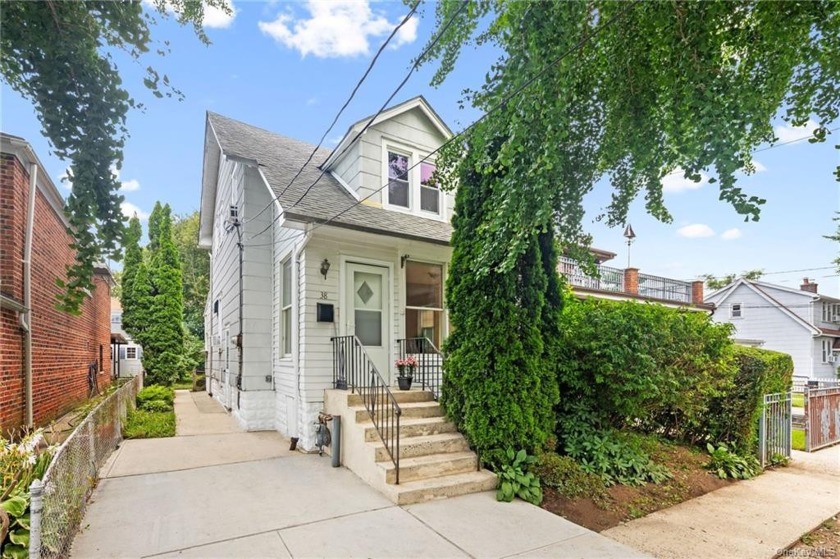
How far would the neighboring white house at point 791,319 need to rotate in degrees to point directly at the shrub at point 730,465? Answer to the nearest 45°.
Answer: approximately 45° to its right

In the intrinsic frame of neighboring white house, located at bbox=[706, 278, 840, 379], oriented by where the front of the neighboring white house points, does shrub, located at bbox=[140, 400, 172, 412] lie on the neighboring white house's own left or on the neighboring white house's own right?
on the neighboring white house's own right

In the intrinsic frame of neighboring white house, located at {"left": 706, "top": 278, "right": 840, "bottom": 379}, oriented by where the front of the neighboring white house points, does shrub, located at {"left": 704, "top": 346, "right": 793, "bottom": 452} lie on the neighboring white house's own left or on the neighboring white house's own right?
on the neighboring white house's own right

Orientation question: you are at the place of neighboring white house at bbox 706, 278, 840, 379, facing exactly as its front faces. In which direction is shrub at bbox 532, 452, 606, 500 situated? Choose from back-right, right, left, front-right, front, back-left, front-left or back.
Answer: front-right

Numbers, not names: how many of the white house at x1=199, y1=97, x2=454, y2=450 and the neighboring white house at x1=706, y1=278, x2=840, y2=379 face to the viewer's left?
0

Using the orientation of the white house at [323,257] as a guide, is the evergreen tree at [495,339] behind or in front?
in front

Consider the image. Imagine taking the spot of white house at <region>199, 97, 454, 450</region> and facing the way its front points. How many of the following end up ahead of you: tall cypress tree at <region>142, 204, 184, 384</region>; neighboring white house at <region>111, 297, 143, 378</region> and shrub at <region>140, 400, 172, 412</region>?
0

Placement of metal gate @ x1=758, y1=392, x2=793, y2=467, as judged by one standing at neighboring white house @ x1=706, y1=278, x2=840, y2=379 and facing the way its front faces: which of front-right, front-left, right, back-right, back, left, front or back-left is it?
front-right

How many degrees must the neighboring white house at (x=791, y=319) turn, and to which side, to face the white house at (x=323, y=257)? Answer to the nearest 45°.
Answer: approximately 45° to its right

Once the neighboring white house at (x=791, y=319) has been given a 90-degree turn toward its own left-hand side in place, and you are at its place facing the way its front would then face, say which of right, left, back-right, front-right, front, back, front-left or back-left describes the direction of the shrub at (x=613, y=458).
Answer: back-right

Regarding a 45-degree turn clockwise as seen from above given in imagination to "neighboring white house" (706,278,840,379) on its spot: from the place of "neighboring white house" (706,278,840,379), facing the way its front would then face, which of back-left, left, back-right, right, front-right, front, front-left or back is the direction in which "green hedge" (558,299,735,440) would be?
front

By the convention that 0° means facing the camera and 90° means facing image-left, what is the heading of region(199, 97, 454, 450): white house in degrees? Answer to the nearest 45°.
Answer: approximately 315°

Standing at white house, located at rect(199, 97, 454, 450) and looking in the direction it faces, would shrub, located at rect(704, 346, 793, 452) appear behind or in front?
in front

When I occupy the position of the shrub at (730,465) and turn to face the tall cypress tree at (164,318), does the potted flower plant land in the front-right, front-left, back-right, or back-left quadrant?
front-left
